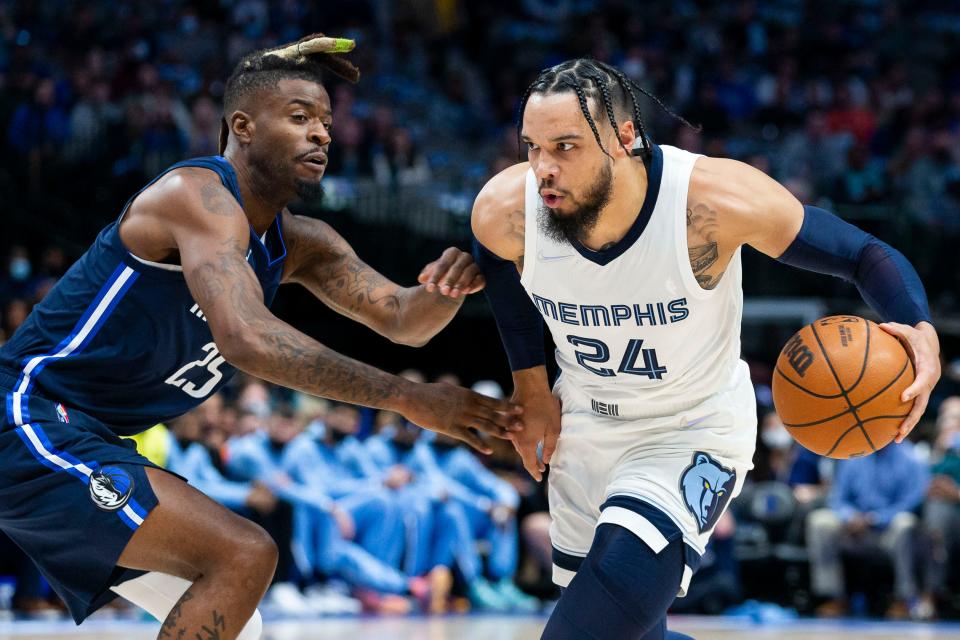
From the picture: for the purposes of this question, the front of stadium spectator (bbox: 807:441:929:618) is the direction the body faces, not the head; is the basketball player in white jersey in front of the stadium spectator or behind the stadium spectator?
in front

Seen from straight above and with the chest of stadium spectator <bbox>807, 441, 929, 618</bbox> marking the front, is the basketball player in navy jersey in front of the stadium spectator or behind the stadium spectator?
in front

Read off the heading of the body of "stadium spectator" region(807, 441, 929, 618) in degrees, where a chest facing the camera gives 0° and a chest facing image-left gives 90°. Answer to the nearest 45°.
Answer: approximately 0°

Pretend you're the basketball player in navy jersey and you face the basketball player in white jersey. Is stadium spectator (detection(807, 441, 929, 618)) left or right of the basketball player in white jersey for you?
left
